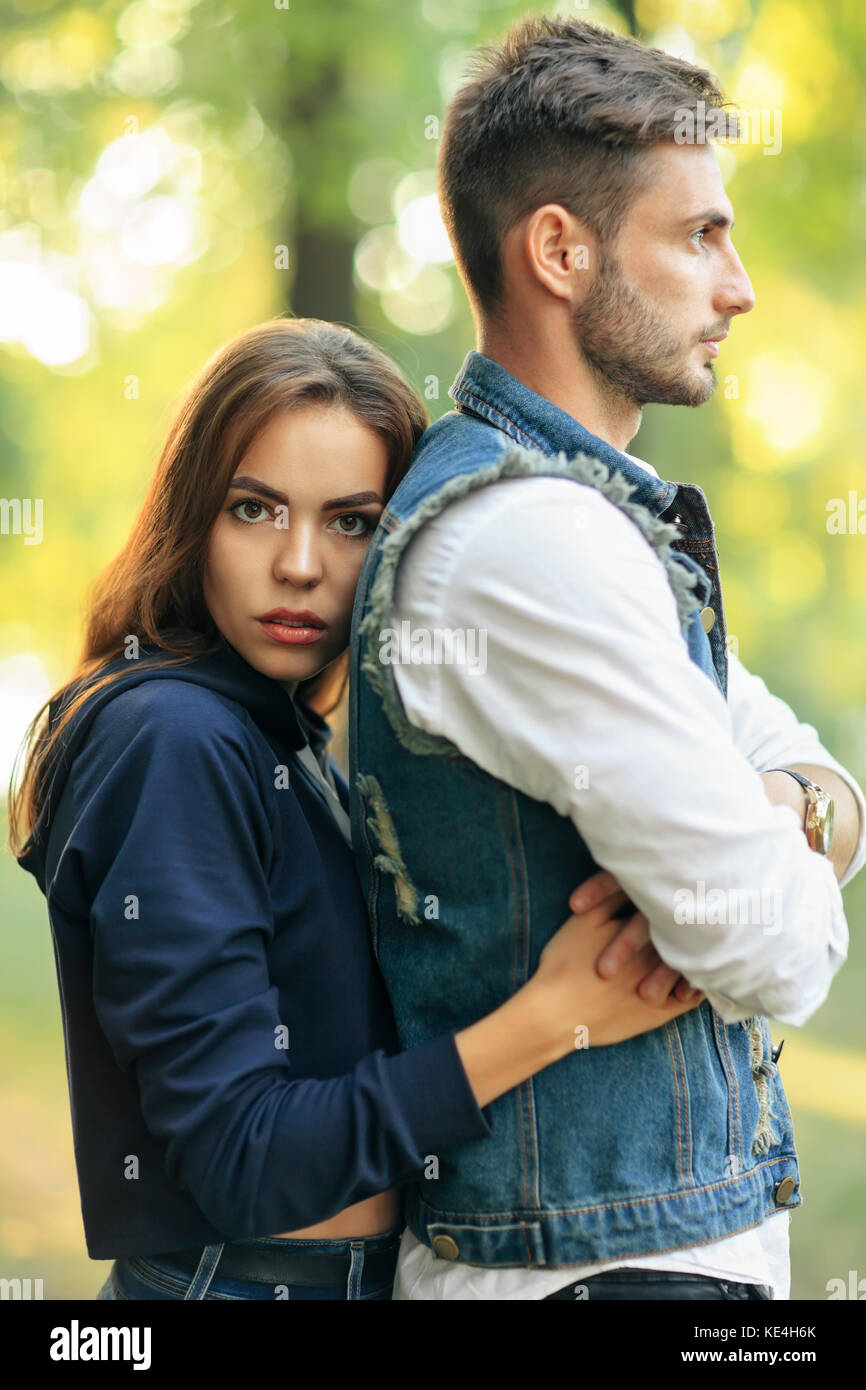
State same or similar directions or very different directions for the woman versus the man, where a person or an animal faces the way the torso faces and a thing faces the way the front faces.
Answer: same or similar directions

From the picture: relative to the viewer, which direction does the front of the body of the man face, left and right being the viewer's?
facing to the right of the viewer

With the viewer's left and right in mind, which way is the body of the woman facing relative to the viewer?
facing to the right of the viewer

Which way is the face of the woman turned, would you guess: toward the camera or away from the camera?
toward the camera

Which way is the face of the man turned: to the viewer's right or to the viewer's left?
to the viewer's right
